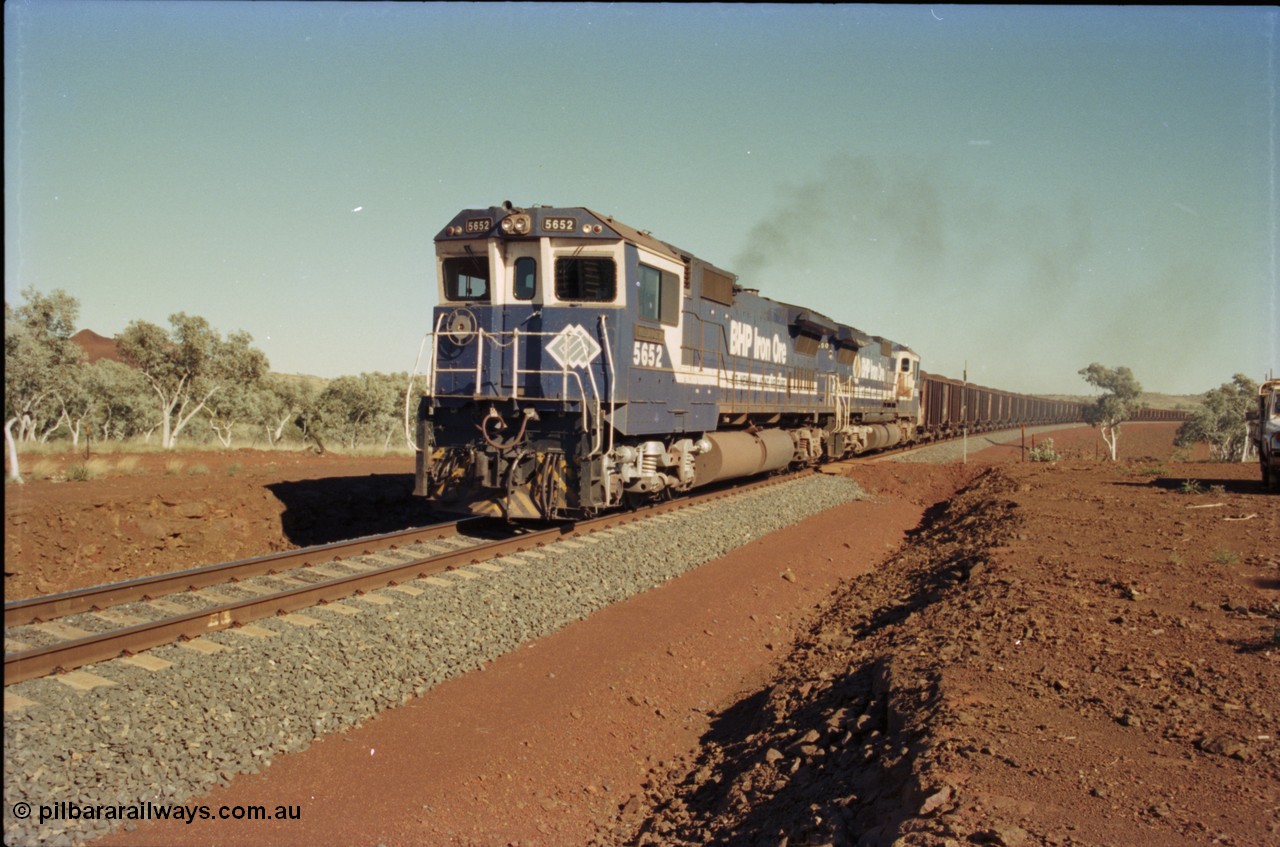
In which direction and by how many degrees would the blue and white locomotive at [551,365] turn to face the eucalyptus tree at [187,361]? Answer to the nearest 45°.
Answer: approximately 90° to its right

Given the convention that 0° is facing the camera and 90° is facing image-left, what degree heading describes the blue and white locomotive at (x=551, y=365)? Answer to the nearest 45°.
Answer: approximately 45°
